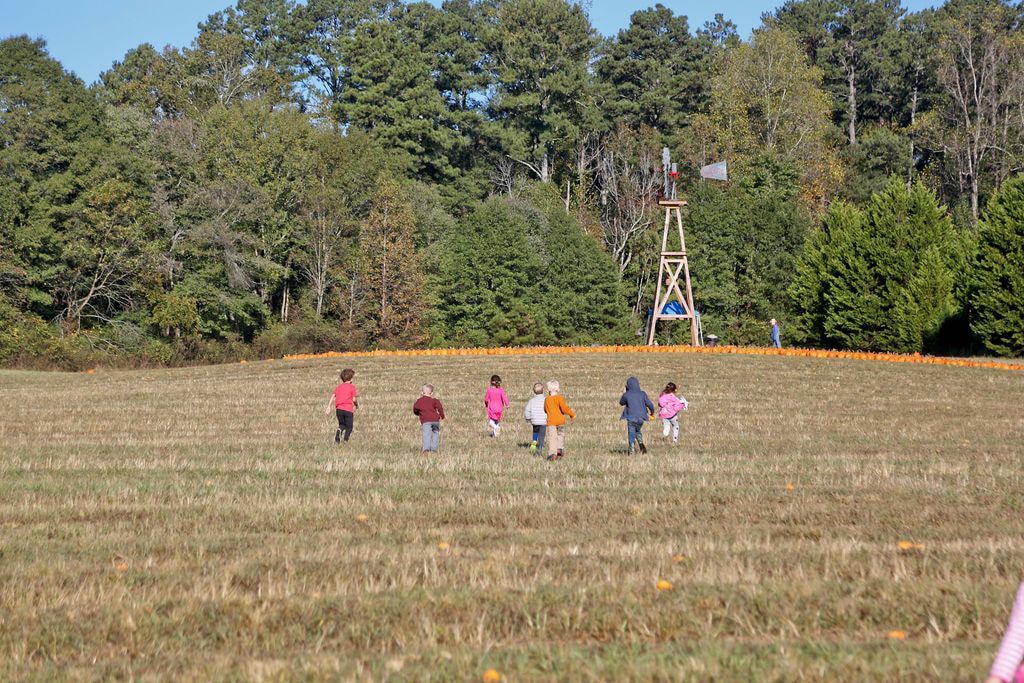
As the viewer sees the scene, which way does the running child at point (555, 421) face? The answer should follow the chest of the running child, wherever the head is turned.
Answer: away from the camera

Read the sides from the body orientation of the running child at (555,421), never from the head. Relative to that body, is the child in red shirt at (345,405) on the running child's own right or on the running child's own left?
on the running child's own left

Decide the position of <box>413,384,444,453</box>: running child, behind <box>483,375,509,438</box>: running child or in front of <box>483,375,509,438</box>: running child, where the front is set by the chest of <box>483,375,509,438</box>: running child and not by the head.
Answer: behind

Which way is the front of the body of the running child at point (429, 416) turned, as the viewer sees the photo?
away from the camera

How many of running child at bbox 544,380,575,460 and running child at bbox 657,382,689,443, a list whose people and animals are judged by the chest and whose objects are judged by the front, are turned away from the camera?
2

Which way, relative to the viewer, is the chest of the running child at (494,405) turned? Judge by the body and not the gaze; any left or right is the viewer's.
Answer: facing away from the viewer

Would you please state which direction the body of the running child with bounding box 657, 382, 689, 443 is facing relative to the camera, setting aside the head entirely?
away from the camera

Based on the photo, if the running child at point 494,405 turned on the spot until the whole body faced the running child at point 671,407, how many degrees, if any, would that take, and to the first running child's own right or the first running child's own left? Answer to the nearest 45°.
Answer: approximately 90° to the first running child's own right

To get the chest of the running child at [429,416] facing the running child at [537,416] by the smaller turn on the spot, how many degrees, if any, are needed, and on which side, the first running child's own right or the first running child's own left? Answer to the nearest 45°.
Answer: approximately 90° to the first running child's own right
